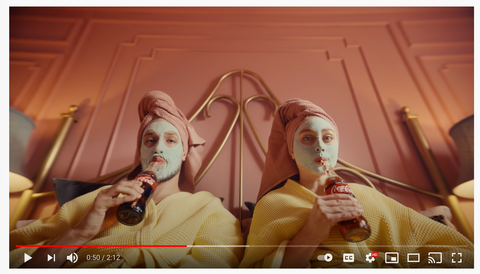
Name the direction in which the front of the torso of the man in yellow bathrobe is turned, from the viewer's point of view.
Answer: toward the camera

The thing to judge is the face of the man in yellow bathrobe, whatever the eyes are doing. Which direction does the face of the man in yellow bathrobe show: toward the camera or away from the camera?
toward the camera

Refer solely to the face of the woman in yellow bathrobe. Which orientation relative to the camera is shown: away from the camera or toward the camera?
toward the camera
